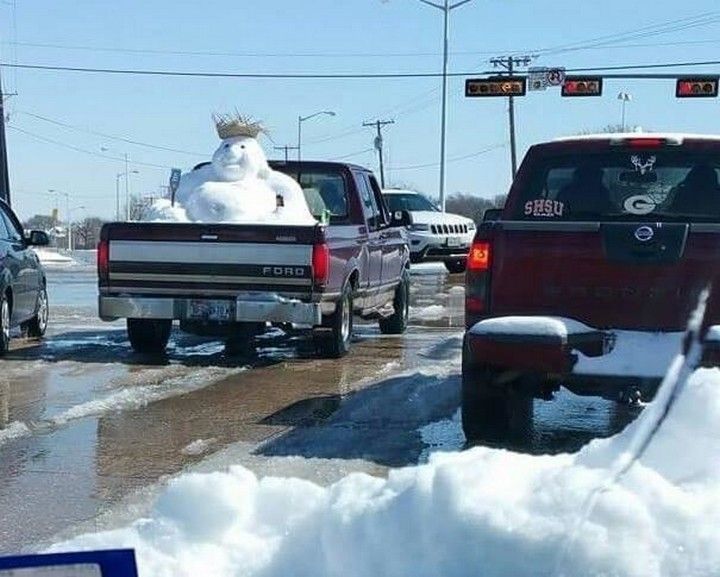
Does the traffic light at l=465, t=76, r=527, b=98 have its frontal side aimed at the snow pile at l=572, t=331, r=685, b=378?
yes

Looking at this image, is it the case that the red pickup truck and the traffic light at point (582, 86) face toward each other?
yes

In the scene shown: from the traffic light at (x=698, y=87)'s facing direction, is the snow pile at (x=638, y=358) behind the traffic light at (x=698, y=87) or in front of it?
in front

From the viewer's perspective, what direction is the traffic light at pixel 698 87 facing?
toward the camera

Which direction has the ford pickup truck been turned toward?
away from the camera

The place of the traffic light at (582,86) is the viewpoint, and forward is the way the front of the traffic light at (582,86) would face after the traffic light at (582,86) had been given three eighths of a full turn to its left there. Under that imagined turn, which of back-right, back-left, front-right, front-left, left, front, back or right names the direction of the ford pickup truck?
back-right

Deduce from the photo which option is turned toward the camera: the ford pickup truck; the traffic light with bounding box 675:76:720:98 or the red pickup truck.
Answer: the traffic light

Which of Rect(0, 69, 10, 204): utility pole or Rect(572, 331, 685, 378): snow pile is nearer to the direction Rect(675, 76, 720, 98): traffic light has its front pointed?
the snow pile

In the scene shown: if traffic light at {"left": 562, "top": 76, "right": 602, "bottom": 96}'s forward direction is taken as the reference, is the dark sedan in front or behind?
in front

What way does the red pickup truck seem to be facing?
away from the camera

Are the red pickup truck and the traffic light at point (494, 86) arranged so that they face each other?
yes

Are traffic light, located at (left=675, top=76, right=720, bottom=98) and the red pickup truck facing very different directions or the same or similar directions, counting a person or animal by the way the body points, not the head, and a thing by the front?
very different directions

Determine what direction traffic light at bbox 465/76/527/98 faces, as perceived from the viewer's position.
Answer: facing the viewer

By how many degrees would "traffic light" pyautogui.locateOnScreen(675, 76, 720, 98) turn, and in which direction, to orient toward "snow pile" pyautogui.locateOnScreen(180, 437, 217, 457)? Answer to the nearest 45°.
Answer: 0° — it already faces it

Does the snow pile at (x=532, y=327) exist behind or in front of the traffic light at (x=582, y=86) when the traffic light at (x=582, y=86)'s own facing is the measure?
in front

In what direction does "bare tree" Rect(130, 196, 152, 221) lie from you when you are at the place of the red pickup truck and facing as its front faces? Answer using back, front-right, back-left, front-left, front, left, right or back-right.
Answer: front-left
